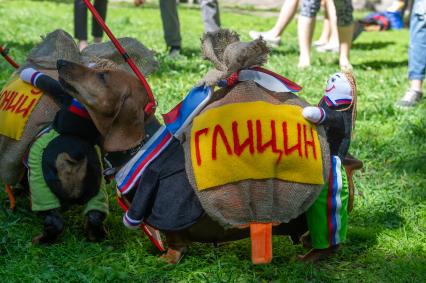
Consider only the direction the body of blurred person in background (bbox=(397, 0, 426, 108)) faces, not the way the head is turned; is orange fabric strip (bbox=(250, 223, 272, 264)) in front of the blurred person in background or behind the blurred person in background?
in front

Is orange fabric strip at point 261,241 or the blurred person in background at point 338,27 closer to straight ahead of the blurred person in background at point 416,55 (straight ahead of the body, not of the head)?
the orange fabric strip

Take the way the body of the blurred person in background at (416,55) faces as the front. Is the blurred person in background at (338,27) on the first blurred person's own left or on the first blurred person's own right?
on the first blurred person's own right

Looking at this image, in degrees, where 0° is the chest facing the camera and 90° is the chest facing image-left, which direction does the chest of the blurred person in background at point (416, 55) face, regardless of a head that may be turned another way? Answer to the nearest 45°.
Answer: approximately 45°

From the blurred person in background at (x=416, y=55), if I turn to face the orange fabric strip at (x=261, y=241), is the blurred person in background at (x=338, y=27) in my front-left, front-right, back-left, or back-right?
back-right

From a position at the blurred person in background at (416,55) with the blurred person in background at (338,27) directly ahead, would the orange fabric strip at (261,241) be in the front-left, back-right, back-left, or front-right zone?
back-left
